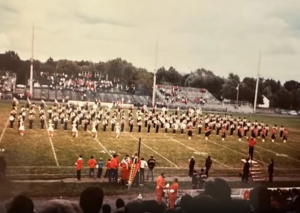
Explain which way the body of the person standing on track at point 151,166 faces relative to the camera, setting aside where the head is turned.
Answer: away from the camera

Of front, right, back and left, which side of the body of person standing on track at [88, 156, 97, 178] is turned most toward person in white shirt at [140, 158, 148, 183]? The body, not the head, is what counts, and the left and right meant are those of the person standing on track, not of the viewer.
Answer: right

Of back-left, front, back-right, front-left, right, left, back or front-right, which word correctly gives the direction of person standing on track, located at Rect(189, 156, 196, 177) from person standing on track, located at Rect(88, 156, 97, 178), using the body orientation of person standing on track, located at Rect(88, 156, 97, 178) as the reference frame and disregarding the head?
right

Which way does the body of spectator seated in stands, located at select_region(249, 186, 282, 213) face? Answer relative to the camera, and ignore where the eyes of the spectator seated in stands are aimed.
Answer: away from the camera

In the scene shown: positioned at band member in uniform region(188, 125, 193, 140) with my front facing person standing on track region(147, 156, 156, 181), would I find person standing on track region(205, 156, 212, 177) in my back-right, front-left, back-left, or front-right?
front-left

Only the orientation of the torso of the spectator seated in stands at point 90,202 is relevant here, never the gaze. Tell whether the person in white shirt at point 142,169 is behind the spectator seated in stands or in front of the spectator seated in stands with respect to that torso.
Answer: in front

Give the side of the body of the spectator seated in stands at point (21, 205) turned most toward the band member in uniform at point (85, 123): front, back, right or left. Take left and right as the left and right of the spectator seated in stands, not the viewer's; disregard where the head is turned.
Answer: front

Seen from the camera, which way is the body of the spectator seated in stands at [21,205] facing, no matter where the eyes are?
away from the camera

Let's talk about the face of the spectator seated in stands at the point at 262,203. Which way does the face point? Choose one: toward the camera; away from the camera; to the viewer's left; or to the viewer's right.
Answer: away from the camera

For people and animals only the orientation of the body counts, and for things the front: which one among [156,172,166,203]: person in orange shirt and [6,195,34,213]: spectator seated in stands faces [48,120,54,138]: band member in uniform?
the spectator seated in stands

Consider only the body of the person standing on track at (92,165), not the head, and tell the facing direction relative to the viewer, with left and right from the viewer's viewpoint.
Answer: facing away from the viewer

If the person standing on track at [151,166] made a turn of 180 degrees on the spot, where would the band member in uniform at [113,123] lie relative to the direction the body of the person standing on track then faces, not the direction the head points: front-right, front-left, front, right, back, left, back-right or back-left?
back-right

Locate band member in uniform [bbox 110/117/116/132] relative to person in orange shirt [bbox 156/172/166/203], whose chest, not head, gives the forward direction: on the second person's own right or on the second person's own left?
on the second person's own left

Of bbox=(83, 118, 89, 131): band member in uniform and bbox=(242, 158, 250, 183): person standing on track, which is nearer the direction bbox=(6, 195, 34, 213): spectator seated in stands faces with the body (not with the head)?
the band member in uniform
